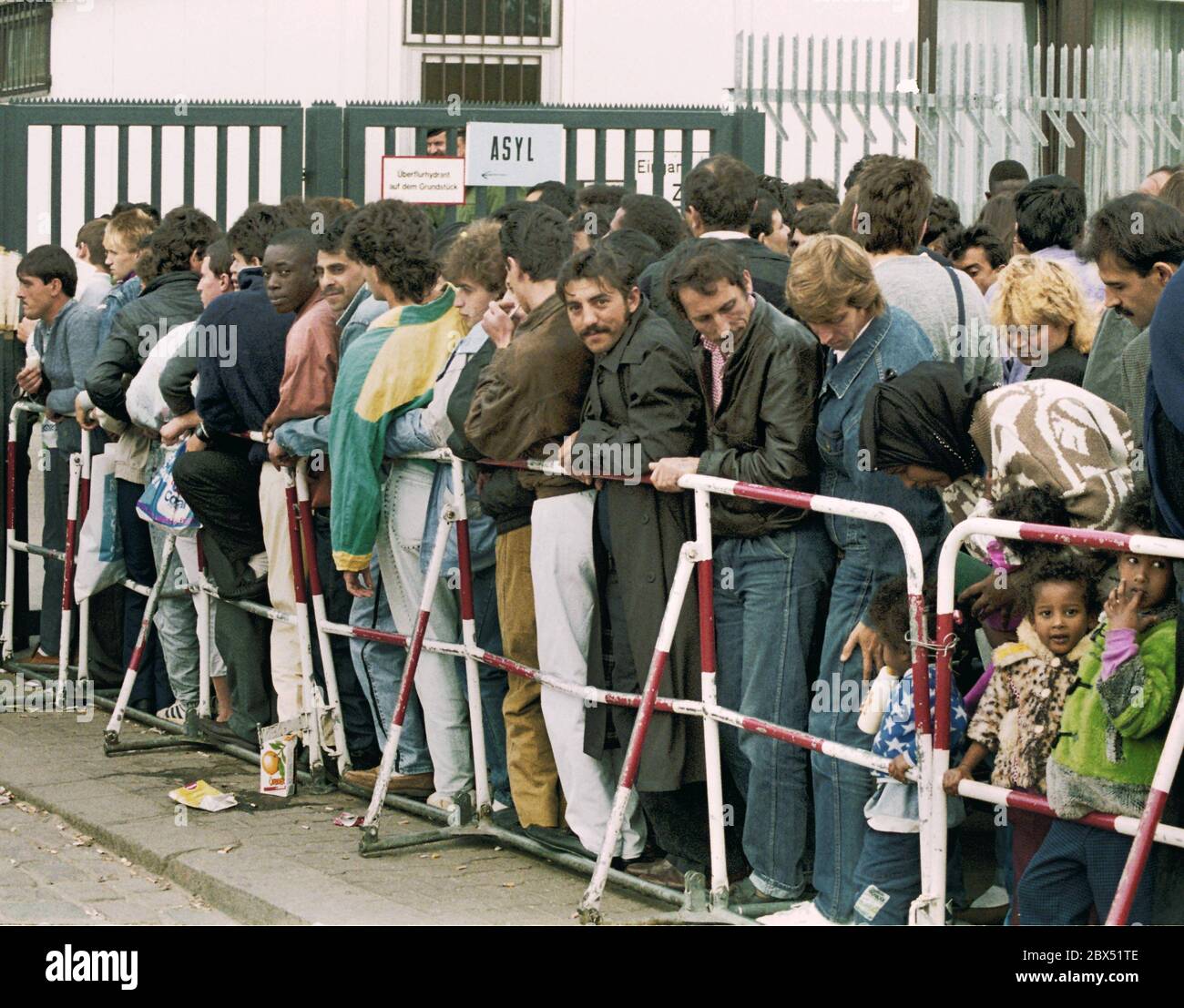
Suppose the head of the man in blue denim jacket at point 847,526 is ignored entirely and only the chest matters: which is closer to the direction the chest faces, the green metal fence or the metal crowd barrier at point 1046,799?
the metal crowd barrier

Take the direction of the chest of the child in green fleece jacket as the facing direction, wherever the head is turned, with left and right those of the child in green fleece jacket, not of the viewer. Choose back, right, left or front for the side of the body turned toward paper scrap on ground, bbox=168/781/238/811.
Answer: right

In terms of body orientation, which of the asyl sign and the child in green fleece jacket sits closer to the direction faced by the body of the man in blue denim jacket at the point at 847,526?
the child in green fleece jacket

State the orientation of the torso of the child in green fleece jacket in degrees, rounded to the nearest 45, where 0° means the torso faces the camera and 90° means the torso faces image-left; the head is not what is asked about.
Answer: approximately 45°

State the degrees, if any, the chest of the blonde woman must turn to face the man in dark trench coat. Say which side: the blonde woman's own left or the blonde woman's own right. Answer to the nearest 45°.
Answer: approximately 45° to the blonde woman's own right

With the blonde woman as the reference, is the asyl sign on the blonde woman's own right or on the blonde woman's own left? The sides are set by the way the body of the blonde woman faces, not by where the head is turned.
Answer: on the blonde woman's own right
